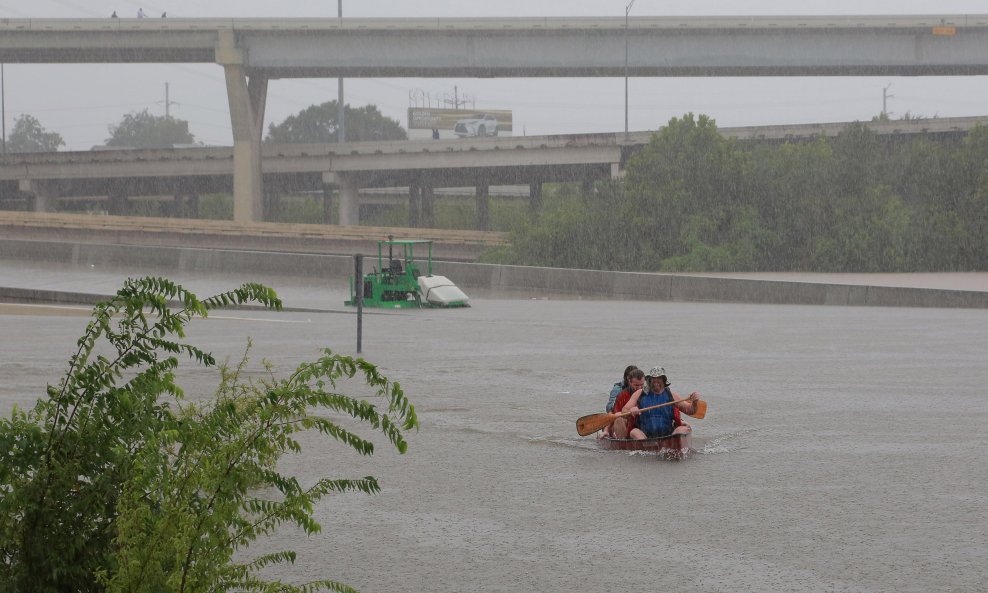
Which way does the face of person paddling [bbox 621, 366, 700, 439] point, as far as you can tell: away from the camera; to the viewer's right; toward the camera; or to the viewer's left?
toward the camera

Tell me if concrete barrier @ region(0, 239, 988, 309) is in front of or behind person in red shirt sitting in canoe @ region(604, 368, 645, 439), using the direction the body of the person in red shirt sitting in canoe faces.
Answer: behind

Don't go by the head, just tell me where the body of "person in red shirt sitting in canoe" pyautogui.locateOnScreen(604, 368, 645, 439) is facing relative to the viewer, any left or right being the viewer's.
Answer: facing the viewer and to the right of the viewer

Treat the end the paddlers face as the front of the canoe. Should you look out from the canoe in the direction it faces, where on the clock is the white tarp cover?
The white tarp cover is roughly at 7 o'clock from the canoe.

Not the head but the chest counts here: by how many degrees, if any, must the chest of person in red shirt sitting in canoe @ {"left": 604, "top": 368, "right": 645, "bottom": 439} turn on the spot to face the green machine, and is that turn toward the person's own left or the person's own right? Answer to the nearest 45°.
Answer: approximately 135° to the person's own left

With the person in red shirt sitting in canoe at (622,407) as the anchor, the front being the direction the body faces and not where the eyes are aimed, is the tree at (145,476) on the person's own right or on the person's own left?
on the person's own right

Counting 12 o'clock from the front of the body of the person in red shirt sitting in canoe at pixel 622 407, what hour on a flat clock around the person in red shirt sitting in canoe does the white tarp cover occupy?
The white tarp cover is roughly at 7 o'clock from the person in red shirt sitting in canoe.

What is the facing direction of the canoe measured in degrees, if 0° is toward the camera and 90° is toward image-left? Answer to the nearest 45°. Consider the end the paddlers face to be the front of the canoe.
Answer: approximately 315°
